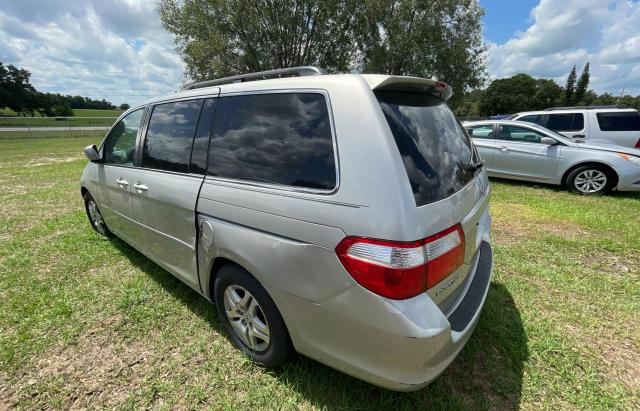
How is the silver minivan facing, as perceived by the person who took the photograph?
facing away from the viewer and to the left of the viewer

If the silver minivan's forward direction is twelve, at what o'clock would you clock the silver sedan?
The silver sedan is roughly at 3 o'clock from the silver minivan.

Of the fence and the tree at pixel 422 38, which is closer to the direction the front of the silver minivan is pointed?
the fence

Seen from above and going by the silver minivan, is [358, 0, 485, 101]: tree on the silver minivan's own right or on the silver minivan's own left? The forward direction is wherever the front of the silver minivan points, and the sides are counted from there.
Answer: on the silver minivan's own right

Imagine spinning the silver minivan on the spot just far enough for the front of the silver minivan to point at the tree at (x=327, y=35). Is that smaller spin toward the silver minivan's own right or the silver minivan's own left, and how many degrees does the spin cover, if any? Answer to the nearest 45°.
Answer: approximately 45° to the silver minivan's own right
